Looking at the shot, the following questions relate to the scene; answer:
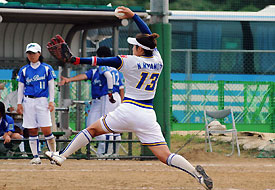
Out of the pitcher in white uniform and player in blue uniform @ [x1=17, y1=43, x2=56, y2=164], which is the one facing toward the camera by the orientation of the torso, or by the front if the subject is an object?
the player in blue uniform

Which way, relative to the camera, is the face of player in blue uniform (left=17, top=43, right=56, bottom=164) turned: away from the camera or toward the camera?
toward the camera

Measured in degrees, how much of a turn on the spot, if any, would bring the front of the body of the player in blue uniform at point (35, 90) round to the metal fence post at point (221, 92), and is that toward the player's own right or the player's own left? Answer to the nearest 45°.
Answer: approximately 135° to the player's own left

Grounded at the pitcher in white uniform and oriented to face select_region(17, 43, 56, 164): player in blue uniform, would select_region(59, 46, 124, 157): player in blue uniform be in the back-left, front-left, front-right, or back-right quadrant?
front-right

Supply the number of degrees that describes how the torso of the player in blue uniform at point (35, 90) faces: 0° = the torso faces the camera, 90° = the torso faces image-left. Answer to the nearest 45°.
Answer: approximately 0°

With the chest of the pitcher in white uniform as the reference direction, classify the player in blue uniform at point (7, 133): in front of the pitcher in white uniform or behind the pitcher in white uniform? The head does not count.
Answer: in front

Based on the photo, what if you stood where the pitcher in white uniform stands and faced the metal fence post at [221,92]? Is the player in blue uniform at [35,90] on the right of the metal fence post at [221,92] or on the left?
left

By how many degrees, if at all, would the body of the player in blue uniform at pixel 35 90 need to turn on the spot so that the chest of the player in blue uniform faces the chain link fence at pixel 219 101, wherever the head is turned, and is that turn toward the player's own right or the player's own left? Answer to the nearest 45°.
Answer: approximately 135° to the player's own left

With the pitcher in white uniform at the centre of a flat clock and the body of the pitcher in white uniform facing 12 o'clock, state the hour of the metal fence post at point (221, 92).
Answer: The metal fence post is roughly at 2 o'clock from the pitcher in white uniform.

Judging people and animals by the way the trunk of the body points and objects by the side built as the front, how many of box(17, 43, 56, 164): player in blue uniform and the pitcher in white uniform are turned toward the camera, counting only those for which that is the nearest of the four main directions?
1
